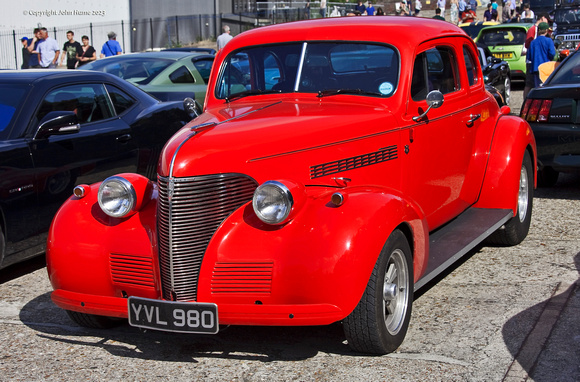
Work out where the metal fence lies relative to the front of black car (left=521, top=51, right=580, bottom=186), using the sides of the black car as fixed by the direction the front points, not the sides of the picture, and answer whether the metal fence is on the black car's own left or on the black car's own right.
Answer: on the black car's own left

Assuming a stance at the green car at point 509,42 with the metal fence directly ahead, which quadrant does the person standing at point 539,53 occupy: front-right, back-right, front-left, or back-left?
back-left

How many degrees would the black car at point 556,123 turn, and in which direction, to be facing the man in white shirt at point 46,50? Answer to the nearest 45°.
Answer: approximately 90° to its left

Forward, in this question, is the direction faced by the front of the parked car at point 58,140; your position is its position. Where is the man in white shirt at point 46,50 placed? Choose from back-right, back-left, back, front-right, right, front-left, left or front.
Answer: back-right

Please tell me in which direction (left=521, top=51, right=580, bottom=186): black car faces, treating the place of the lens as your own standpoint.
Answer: facing away from the viewer and to the right of the viewer
